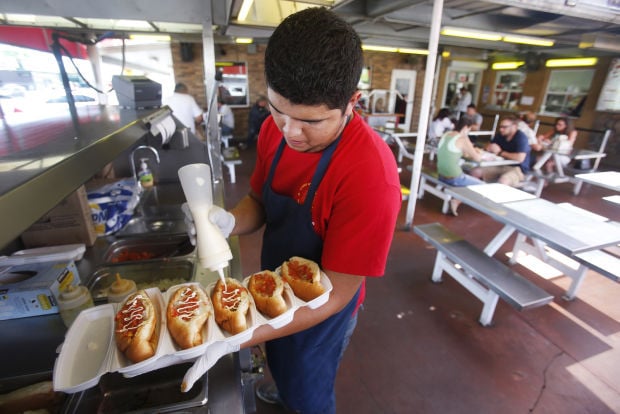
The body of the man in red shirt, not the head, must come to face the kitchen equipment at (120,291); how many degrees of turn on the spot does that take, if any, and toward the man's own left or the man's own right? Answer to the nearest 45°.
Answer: approximately 45° to the man's own right

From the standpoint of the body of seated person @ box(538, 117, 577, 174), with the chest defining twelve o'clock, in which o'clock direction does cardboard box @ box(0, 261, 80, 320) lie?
The cardboard box is roughly at 11 o'clock from the seated person.

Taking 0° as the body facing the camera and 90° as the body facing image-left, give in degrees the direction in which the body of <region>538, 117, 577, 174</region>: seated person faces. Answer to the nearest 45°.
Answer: approximately 45°

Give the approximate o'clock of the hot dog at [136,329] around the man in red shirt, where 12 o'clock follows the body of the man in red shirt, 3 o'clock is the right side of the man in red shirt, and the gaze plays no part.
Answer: The hot dog is roughly at 12 o'clock from the man in red shirt.

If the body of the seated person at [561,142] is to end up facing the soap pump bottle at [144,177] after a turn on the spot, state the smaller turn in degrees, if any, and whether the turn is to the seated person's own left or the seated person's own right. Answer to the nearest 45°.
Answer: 0° — they already face it

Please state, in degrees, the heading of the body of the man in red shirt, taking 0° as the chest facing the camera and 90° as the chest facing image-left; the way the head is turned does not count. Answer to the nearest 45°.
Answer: approximately 45°

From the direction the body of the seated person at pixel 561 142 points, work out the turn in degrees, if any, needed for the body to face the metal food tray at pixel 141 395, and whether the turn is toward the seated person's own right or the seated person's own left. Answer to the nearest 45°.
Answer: approximately 45° to the seated person's own left
